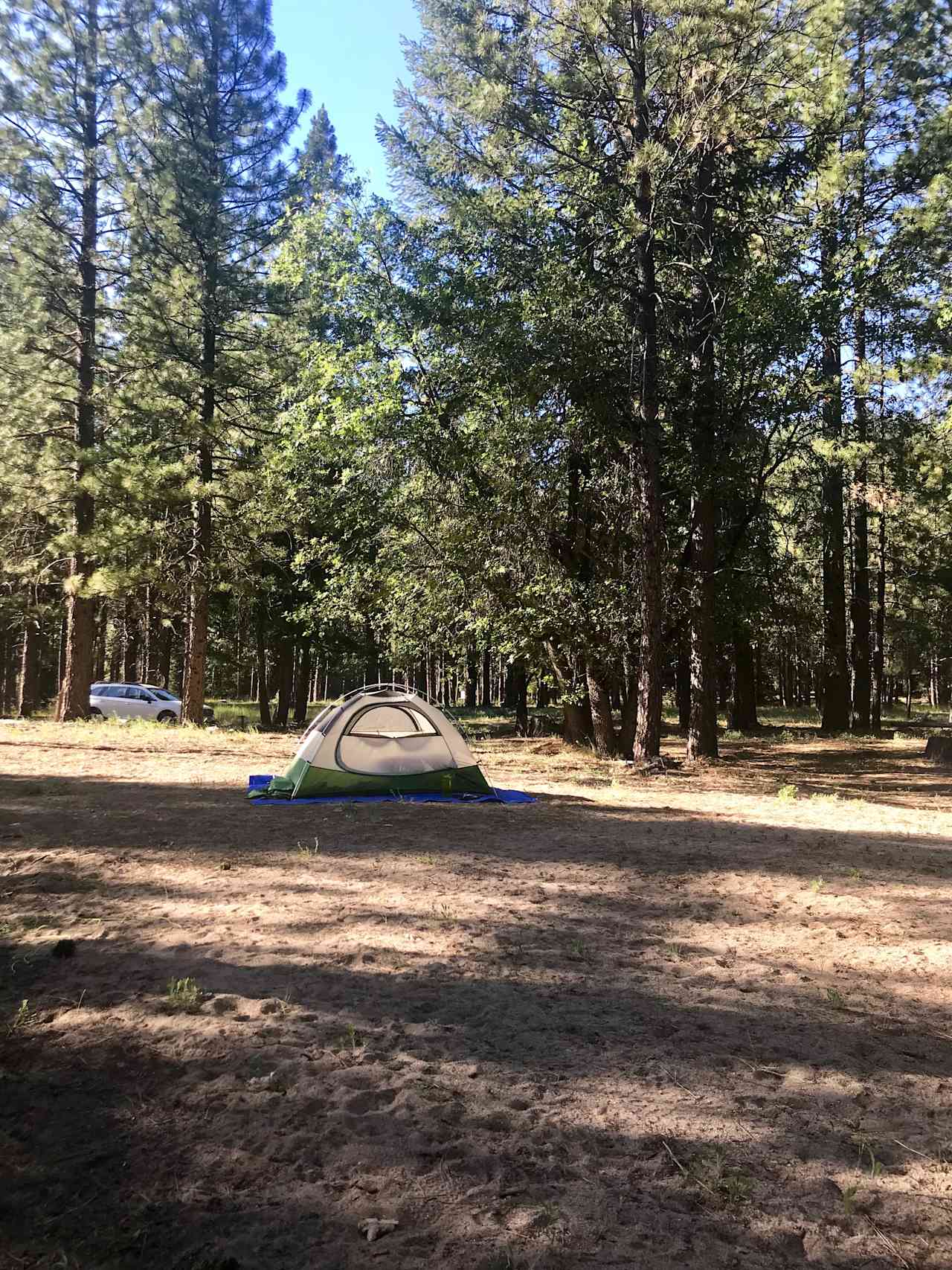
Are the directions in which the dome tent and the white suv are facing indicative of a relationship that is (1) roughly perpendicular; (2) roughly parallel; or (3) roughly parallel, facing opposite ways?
roughly perpendicular

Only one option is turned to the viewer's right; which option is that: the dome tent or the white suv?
the white suv

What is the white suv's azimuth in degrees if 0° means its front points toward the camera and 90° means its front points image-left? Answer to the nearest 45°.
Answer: approximately 270°

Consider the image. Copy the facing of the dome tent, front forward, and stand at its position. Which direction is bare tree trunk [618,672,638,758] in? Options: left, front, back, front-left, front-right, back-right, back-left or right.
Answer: back-left

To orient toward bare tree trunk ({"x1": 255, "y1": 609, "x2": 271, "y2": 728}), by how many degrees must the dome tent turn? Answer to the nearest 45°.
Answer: approximately 180°

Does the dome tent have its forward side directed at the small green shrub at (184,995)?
yes

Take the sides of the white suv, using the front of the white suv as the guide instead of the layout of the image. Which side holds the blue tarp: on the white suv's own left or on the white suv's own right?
on the white suv's own right

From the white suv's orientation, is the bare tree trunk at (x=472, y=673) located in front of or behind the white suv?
in front

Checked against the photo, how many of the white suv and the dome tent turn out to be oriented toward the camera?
1
